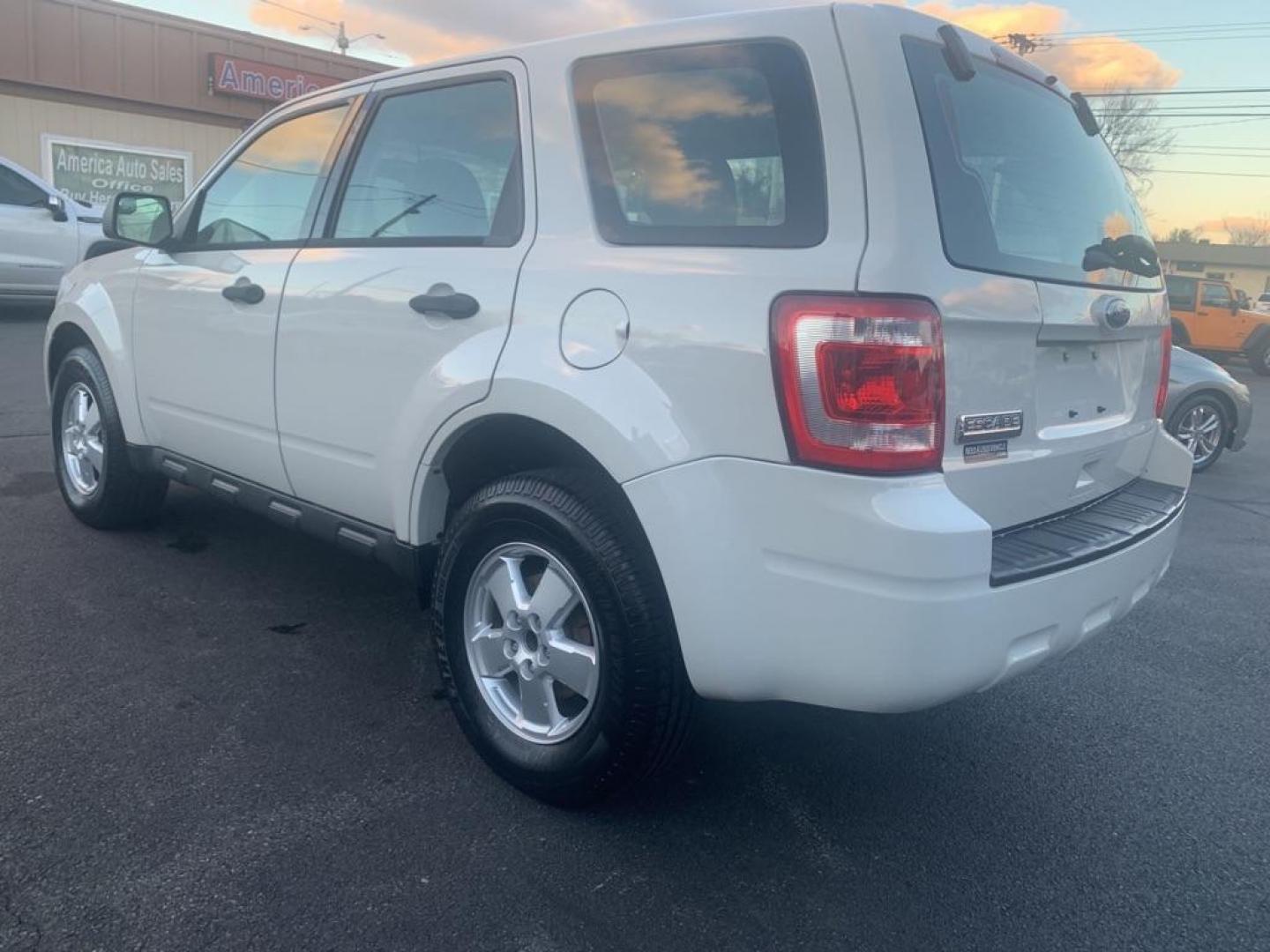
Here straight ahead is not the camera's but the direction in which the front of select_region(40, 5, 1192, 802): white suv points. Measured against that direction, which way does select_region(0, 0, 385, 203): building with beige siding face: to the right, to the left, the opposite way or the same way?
the opposite way

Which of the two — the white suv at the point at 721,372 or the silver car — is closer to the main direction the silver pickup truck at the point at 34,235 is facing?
the silver car

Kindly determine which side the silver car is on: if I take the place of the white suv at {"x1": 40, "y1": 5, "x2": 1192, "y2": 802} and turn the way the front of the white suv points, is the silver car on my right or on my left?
on my right

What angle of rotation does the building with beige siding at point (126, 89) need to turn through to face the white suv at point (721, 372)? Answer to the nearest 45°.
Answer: approximately 45° to its right

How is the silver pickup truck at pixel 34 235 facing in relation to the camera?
to the viewer's right

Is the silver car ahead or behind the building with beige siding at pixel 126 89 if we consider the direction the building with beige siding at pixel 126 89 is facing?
ahead

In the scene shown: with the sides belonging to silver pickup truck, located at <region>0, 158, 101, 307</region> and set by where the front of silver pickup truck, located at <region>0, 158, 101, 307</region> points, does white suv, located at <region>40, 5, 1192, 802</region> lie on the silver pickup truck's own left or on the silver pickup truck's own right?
on the silver pickup truck's own right

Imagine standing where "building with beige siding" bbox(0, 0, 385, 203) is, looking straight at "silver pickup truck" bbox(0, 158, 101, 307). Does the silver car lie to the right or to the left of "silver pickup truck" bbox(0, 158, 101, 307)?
left

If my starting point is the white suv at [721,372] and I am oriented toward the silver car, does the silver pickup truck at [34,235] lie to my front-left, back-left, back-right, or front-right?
front-left

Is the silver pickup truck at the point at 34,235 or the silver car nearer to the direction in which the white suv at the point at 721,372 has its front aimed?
the silver pickup truck

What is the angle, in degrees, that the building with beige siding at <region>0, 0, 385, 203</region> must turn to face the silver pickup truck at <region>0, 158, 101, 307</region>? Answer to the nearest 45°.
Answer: approximately 45° to its right

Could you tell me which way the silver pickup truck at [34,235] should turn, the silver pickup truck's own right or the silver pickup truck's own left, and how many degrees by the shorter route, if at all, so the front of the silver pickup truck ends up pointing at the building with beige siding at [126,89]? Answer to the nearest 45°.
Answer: approximately 90° to the silver pickup truck's own left

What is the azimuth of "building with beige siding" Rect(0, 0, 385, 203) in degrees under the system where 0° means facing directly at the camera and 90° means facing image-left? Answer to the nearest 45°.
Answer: approximately 315°

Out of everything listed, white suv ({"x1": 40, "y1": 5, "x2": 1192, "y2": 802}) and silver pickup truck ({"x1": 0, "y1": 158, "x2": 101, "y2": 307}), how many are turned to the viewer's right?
1

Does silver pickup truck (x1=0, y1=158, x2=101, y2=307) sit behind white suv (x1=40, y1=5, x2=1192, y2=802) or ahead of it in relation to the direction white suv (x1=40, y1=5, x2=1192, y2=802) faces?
ahead

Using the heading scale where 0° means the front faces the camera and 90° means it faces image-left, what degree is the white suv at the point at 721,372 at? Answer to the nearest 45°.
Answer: approximately 135°
